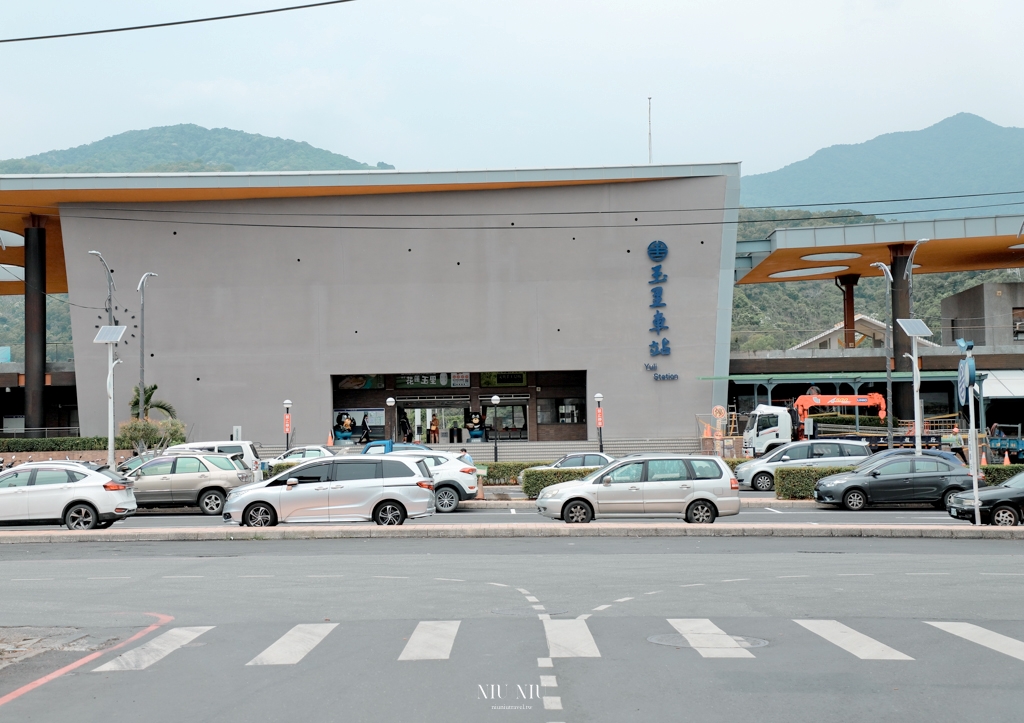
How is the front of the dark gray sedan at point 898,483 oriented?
to the viewer's left

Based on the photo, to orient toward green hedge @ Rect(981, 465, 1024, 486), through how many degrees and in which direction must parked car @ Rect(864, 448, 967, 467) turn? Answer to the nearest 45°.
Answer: approximately 135° to its right

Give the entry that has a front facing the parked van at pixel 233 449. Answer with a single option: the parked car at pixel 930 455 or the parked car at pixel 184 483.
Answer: the parked car at pixel 930 455

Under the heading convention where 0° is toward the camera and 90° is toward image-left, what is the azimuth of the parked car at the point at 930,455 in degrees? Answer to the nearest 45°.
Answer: approximately 90°

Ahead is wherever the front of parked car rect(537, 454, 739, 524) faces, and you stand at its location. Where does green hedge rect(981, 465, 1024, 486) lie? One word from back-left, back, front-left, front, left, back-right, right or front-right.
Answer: back-right

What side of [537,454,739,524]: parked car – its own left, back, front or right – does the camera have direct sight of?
left

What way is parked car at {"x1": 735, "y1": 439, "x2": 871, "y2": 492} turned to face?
to the viewer's left

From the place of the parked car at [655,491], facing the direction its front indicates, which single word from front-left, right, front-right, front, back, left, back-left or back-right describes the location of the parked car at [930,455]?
back-right

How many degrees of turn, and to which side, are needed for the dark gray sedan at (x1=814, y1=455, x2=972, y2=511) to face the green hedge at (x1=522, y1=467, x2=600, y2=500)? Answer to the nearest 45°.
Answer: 0° — it already faces it

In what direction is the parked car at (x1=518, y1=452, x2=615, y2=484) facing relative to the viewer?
to the viewer's left
